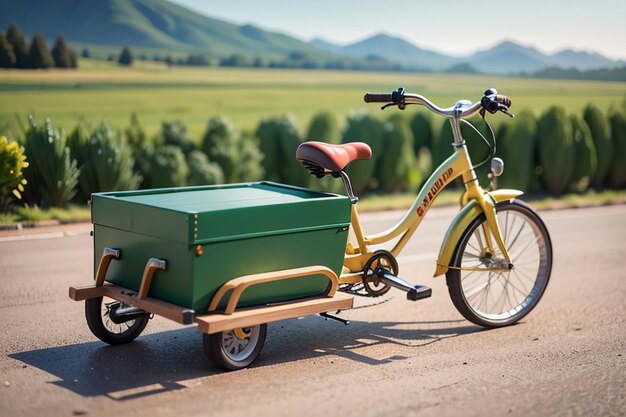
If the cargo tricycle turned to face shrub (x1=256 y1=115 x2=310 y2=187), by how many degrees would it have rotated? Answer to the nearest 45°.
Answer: approximately 45° to its left

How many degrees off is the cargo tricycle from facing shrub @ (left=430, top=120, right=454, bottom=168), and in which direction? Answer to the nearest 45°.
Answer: approximately 45° to its left

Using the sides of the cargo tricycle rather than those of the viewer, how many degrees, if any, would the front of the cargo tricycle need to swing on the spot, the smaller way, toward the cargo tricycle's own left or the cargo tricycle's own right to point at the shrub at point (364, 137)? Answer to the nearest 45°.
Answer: approximately 45° to the cargo tricycle's own left

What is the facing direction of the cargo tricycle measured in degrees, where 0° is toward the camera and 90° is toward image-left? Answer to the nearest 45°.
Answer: approximately 225°

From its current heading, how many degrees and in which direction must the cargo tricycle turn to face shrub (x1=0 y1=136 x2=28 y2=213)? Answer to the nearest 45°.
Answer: approximately 90° to its left

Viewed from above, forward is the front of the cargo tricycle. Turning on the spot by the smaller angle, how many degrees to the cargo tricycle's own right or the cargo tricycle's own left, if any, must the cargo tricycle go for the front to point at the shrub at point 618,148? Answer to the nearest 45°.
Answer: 0° — it already faces it

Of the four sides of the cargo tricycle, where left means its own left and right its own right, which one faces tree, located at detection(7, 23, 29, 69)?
left

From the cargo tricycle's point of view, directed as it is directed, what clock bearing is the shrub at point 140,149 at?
The shrub is roughly at 10 o'clock from the cargo tricycle.

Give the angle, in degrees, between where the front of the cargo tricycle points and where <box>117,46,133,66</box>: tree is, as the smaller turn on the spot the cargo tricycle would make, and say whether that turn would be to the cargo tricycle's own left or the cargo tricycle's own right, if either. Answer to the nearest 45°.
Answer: approximately 45° to the cargo tricycle's own left

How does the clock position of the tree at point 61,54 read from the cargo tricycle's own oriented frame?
The tree is roughly at 10 o'clock from the cargo tricycle.
